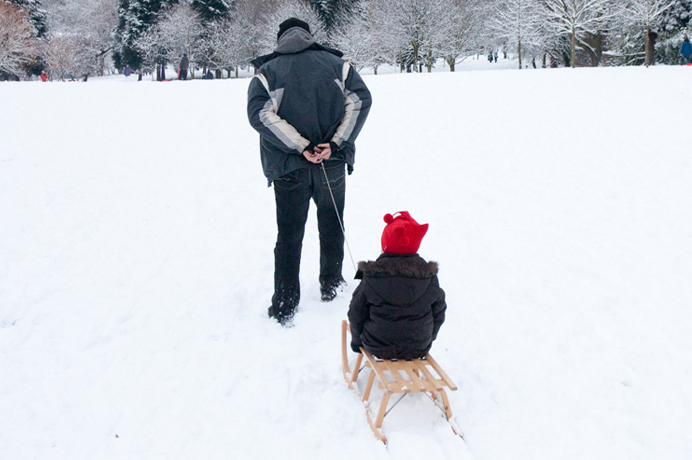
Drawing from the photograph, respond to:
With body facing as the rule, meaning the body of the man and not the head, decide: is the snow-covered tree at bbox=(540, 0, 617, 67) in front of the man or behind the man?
in front

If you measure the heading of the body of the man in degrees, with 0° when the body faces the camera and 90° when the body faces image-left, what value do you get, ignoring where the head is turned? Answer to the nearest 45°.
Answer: approximately 180°

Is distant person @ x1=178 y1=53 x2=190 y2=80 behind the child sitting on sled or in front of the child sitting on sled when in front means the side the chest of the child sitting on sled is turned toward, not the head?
in front

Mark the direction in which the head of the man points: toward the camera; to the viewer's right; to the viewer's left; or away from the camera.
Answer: away from the camera

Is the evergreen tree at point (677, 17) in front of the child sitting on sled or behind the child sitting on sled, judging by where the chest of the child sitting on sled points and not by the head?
in front

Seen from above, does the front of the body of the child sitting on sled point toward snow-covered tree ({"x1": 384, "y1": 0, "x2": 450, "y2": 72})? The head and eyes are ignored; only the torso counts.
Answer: yes

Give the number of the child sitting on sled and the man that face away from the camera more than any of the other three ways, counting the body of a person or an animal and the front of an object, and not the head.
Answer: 2

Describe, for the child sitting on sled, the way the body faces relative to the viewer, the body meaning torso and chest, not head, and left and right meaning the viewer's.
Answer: facing away from the viewer

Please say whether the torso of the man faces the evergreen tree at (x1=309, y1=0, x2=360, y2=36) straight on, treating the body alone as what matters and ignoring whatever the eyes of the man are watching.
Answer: yes
